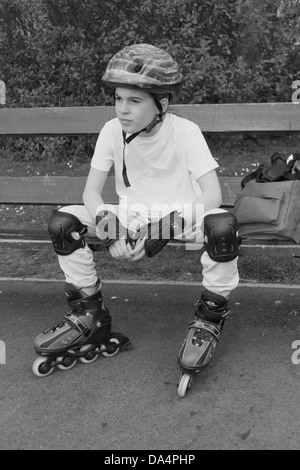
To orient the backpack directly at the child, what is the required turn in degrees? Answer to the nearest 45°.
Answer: approximately 45° to its right

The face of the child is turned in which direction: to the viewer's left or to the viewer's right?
to the viewer's left

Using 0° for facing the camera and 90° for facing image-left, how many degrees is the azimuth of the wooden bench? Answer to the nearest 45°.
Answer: approximately 0°
